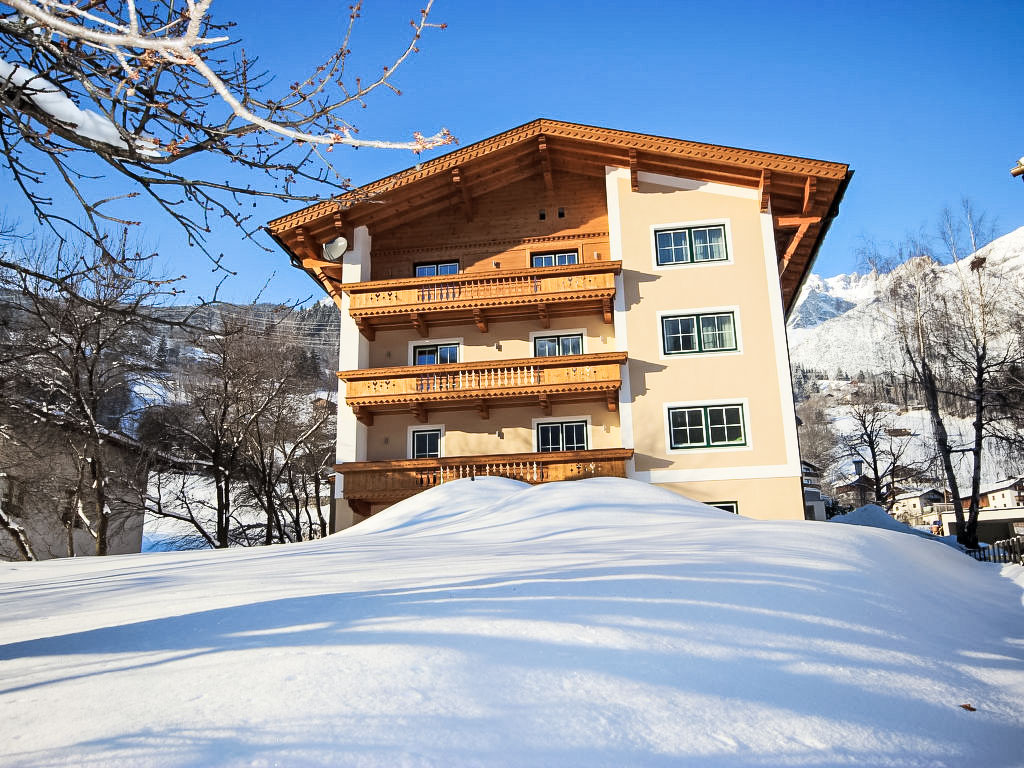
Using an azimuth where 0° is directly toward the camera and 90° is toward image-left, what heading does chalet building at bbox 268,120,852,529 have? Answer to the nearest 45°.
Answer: approximately 0°

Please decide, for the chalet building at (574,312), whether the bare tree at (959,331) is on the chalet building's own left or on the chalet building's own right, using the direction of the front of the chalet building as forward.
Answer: on the chalet building's own left
